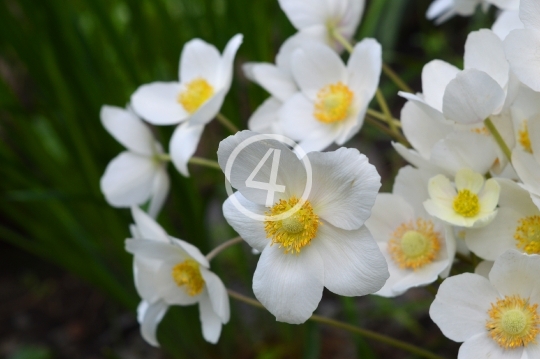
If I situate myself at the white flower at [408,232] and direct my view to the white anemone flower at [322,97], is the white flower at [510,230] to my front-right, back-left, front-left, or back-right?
back-right

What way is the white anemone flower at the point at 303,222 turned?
toward the camera

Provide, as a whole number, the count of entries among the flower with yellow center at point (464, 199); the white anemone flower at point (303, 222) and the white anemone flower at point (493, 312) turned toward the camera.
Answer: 3

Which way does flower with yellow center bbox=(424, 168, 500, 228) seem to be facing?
toward the camera

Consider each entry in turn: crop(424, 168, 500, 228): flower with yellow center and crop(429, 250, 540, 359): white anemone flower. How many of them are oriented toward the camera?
2

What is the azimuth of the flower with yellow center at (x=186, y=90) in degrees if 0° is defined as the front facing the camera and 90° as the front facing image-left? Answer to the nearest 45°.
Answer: approximately 45°
